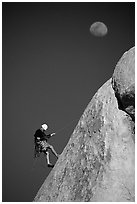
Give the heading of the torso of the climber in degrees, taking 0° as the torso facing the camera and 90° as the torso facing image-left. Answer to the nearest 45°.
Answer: approximately 270°
